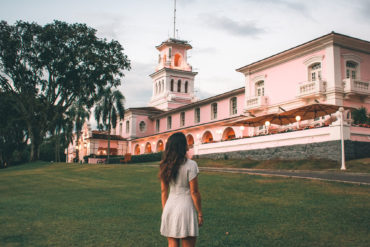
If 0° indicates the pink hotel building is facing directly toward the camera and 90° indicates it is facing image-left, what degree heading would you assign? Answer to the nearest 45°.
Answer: approximately 45°

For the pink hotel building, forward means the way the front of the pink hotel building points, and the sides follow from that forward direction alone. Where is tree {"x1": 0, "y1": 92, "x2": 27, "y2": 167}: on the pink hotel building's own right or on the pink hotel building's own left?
on the pink hotel building's own right

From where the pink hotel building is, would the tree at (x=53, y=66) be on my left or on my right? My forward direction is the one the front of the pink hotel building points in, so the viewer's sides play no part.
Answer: on my right

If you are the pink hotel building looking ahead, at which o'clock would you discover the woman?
The woman is roughly at 11 o'clock from the pink hotel building.

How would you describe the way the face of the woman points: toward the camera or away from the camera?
away from the camera

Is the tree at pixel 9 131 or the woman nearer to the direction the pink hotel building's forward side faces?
the woman

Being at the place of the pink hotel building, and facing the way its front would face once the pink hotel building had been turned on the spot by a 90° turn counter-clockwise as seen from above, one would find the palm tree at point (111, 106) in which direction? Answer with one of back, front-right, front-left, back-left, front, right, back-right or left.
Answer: back
